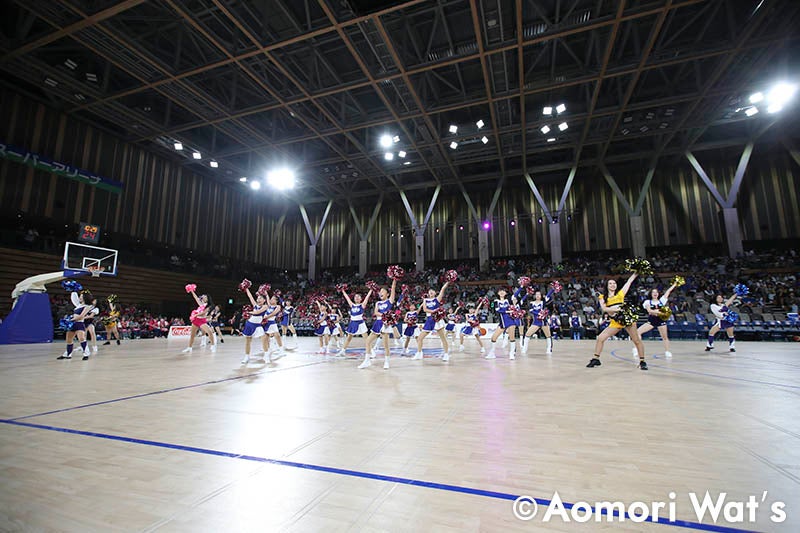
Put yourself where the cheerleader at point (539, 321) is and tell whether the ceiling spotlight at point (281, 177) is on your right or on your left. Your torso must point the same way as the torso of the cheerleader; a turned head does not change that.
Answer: on your right

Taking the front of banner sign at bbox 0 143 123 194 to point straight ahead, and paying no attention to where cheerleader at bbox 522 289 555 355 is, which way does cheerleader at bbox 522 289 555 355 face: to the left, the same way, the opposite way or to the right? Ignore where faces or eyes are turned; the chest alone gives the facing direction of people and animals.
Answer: to the right

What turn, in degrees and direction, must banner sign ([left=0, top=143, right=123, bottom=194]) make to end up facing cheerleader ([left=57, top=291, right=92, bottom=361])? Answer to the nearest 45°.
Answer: approximately 45° to its right

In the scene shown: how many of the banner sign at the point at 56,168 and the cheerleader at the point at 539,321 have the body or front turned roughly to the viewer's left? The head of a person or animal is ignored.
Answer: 0

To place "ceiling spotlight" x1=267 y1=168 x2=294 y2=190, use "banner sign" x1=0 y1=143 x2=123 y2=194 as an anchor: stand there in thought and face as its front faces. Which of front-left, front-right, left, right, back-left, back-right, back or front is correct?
front-left

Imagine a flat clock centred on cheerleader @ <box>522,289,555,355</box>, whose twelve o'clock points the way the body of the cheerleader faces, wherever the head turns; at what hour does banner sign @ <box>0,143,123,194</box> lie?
The banner sign is roughly at 3 o'clock from the cheerleader.

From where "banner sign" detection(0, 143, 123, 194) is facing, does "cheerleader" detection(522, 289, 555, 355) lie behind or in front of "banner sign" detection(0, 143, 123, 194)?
in front

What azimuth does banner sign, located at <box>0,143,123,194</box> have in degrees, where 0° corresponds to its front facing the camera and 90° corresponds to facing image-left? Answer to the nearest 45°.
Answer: approximately 315°

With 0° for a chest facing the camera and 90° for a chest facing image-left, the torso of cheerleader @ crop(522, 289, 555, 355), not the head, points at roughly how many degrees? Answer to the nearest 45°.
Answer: approximately 0°

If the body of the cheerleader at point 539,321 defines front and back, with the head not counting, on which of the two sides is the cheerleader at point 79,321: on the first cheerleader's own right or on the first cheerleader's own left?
on the first cheerleader's own right
